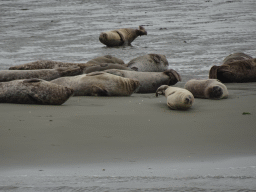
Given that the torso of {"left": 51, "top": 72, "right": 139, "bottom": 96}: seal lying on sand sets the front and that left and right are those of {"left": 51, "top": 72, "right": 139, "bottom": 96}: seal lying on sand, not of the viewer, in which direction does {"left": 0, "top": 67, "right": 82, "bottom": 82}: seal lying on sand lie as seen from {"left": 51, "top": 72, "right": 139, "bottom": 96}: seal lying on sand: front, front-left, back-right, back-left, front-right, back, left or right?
back-left

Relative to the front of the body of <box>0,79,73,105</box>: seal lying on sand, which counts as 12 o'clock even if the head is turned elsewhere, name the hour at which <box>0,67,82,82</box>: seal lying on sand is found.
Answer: <box>0,67,82,82</box>: seal lying on sand is roughly at 9 o'clock from <box>0,79,73,105</box>: seal lying on sand.

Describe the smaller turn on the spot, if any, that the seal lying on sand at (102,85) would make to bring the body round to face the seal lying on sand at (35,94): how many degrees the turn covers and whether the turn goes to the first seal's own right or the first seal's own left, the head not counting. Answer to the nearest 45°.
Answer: approximately 135° to the first seal's own right

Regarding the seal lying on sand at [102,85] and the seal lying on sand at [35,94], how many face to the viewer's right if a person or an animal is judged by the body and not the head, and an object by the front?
2

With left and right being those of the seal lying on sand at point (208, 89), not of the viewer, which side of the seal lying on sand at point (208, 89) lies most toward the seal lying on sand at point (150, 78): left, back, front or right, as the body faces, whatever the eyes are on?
back

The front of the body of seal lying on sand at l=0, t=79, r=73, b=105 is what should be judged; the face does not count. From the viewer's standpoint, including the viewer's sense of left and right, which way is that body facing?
facing to the right of the viewer

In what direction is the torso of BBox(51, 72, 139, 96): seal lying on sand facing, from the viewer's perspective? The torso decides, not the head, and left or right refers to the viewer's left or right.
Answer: facing to the right of the viewer

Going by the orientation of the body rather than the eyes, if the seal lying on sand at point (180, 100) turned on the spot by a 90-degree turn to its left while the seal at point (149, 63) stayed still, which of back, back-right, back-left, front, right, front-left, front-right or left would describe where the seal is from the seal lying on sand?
front-left

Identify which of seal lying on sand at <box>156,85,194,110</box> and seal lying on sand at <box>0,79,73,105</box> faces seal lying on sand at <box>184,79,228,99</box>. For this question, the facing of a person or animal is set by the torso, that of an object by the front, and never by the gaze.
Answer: seal lying on sand at <box>0,79,73,105</box>
